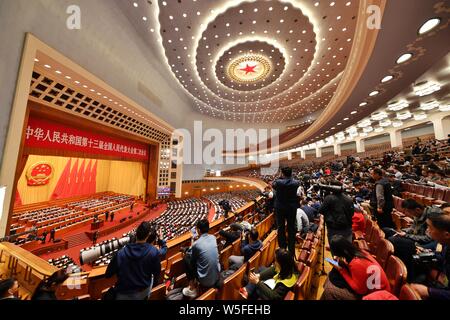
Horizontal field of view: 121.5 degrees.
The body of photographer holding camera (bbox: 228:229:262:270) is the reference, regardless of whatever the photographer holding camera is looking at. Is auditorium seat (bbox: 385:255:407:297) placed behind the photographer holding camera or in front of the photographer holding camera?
behind

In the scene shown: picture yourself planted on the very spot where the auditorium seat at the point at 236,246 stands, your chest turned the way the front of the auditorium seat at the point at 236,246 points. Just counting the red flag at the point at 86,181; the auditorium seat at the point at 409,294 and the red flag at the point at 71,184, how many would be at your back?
1

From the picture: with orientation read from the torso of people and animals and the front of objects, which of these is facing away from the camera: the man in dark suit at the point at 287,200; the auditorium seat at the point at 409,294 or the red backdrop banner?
the man in dark suit

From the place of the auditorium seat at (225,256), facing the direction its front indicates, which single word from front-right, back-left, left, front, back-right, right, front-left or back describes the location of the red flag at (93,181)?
front

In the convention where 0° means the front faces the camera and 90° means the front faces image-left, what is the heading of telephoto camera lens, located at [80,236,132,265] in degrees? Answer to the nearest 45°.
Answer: approximately 90°

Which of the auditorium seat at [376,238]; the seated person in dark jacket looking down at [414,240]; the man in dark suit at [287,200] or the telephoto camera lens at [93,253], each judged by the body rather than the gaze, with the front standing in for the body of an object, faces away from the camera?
the man in dark suit

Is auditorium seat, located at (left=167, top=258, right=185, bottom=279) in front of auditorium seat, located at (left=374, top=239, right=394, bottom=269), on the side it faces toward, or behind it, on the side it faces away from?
in front

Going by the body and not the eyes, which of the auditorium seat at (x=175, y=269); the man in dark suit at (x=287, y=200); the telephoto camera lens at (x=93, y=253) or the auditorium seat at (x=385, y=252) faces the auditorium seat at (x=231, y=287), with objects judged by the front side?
the auditorium seat at (x=385, y=252)
